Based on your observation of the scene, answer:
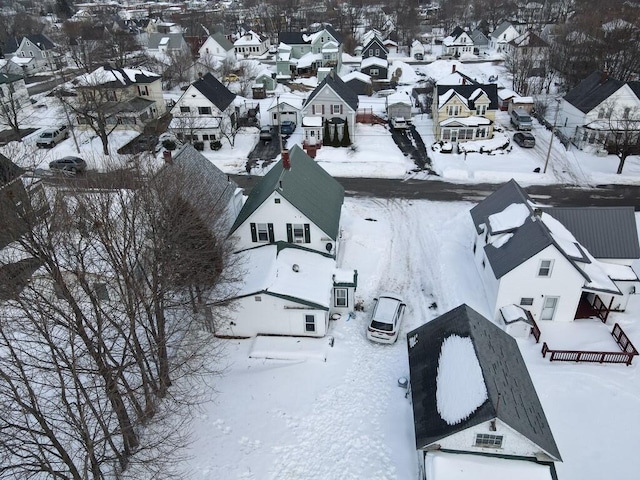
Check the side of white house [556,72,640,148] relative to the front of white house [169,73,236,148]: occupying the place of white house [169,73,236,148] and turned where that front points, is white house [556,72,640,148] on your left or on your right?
on your left

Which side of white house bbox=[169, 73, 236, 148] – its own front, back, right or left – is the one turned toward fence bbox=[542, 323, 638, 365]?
front

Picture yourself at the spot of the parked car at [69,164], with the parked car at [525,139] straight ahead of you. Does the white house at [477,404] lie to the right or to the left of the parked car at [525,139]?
right

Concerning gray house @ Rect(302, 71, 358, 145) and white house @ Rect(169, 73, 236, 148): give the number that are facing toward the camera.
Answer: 2

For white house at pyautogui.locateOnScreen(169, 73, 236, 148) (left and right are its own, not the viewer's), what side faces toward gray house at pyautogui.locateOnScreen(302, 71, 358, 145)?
left

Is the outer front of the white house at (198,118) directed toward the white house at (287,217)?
yes

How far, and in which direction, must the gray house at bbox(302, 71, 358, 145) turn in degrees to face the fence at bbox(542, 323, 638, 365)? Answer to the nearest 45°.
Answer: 0° — it already faces it

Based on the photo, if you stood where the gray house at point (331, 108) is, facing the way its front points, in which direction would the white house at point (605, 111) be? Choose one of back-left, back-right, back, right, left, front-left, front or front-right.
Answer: left

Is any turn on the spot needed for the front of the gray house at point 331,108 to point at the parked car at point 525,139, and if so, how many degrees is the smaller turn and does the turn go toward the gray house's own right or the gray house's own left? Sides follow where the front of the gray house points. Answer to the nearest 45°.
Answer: approximately 90° to the gray house's own left

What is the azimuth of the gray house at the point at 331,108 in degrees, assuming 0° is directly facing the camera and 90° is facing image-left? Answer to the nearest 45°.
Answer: approximately 0°

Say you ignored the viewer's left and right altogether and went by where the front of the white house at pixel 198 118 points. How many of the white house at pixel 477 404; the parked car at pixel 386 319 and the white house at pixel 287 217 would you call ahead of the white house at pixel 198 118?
3

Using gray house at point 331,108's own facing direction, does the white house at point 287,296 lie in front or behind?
in front
